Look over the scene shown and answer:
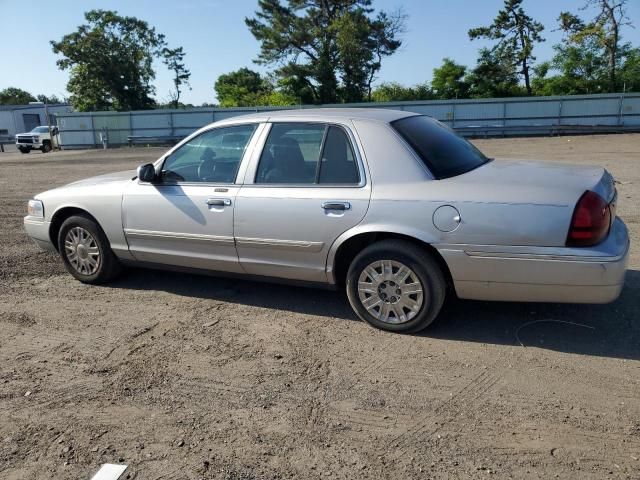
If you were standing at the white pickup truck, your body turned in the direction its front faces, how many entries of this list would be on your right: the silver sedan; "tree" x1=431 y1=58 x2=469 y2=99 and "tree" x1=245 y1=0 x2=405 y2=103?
0

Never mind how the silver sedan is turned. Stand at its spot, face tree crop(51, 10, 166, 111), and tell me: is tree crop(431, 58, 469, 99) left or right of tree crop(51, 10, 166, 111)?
right

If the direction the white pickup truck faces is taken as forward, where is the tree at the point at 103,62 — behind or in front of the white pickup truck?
behind

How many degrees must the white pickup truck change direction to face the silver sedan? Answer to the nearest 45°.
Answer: approximately 45° to its left

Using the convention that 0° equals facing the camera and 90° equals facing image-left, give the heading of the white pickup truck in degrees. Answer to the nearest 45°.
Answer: approximately 45°

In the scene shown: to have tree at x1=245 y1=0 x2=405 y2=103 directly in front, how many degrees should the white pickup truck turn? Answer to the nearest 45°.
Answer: approximately 135° to its left

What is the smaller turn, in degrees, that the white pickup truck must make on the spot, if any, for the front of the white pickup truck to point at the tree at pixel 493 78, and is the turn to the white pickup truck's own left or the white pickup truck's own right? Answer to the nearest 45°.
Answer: approximately 135° to the white pickup truck's own left

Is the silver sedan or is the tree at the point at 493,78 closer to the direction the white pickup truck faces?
the silver sedan

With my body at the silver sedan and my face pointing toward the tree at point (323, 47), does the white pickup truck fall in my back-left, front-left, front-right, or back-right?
front-left

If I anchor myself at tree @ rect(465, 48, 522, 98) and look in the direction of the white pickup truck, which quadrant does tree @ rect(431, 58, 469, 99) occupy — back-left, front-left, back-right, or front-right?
front-right

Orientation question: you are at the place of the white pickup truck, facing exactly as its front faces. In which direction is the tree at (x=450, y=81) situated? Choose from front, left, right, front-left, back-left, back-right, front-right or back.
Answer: back-left
